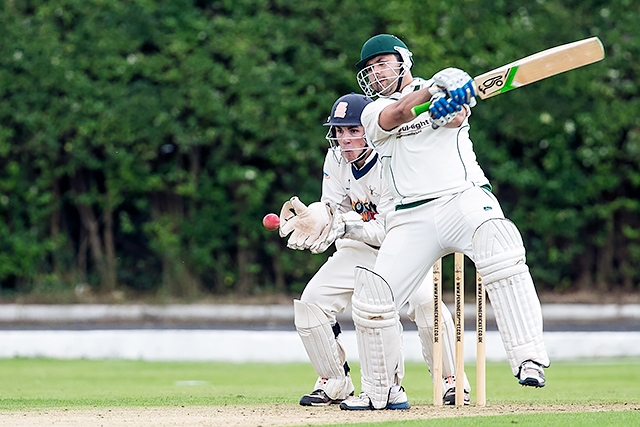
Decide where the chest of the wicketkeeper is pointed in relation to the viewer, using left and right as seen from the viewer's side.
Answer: facing the viewer and to the left of the viewer

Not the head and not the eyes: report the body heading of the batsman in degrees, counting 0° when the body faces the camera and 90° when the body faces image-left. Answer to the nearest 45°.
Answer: approximately 0°

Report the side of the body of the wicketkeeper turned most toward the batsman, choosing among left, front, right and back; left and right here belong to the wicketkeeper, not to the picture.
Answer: left

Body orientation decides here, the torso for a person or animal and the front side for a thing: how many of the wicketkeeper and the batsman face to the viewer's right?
0

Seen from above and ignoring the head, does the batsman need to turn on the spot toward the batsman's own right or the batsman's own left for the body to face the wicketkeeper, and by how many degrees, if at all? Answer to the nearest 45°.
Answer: approximately 135° to the batsman's own right
